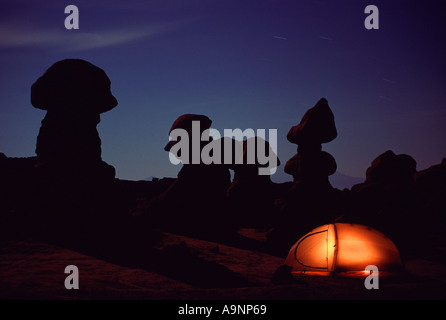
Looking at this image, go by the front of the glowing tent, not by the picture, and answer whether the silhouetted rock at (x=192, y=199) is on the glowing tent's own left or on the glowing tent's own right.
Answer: on the glowing tent's own right

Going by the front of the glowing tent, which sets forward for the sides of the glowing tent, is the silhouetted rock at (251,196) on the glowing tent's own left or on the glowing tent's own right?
on the glowing tent's own right

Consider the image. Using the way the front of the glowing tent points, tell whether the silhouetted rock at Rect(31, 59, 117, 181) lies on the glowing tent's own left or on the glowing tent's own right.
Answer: on the glowing tent's own right

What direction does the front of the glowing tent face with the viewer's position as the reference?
facing the viewer and to the left of the viewer

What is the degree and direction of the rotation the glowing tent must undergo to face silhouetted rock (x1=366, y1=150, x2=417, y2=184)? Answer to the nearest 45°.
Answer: approximately 135° to its right

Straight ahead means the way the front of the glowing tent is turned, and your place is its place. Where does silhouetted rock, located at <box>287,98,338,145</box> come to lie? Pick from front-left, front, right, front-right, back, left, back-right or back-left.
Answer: back-right

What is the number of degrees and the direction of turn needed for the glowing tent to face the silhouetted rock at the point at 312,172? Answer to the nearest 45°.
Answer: approximately 135° to its right
